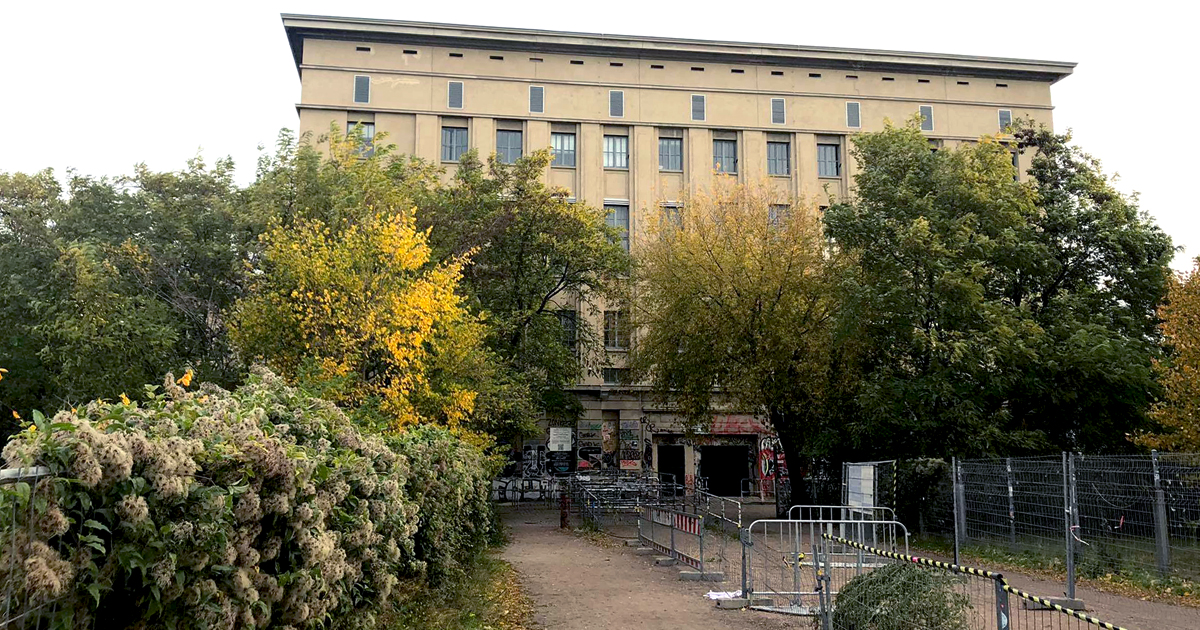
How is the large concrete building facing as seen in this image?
toward the camera

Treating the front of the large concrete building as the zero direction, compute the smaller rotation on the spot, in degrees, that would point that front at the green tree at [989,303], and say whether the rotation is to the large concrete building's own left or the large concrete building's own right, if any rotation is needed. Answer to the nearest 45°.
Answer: approximately 45° to the large concrete building's own left

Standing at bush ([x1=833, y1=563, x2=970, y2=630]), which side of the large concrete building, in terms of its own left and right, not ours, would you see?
front

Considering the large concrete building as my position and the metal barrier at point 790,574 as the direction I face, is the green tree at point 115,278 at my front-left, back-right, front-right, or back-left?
front-right

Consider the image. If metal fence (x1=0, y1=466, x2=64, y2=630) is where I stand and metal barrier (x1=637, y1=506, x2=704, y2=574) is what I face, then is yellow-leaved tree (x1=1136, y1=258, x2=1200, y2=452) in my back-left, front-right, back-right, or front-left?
front-right

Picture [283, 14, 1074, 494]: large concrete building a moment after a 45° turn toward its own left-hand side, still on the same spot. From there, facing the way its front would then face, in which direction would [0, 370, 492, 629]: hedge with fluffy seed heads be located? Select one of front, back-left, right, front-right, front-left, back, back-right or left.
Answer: front-right

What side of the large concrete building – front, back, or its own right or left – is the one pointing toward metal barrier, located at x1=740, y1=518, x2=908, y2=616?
front

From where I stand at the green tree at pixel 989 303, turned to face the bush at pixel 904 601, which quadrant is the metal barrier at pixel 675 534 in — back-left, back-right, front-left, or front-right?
front-right

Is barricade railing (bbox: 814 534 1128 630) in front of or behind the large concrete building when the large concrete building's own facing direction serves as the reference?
in front

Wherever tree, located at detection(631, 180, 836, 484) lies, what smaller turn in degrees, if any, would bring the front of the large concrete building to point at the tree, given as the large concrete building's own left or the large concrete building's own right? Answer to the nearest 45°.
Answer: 0° — it already faces it

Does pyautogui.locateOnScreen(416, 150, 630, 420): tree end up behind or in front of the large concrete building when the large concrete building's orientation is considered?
in front

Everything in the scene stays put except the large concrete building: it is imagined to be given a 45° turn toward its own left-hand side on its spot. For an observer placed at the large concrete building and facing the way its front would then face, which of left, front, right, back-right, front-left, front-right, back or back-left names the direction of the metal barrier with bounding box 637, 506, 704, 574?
front-right
